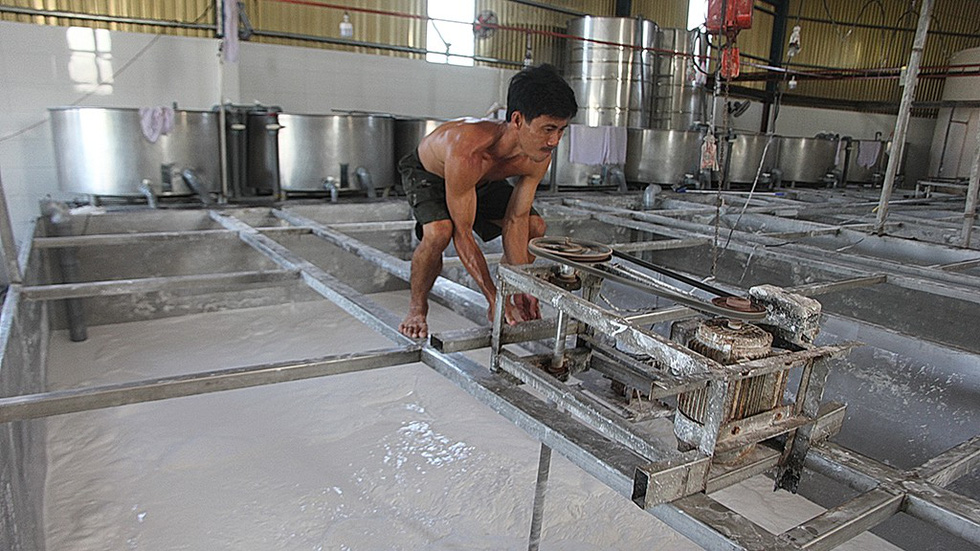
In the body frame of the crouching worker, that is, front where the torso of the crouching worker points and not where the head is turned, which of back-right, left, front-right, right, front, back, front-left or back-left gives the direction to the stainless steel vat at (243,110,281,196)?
back

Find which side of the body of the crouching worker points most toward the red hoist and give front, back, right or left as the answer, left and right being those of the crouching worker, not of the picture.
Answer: left

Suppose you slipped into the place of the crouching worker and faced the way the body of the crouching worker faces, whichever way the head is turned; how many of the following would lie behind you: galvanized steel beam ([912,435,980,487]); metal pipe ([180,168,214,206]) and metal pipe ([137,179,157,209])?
2

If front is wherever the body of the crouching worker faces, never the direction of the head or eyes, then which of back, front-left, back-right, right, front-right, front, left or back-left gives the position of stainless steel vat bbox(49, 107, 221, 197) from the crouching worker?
back

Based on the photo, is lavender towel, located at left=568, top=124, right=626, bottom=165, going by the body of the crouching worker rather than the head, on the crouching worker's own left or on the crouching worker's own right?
on the crouching worker's own left

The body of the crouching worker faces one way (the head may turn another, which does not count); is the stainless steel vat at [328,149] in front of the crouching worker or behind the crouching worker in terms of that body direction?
behind

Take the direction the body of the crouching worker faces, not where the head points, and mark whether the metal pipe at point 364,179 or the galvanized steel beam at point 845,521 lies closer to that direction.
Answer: the galvanized steel beam

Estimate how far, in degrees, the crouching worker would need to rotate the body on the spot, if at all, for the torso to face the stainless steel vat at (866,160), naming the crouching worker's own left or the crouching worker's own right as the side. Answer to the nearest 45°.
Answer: approximately 90° to the crouching worker's own left

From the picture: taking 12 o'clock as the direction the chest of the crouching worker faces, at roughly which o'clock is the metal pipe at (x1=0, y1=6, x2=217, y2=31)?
The metal pipe is roughly at 6 o'clock from the crouching worker.

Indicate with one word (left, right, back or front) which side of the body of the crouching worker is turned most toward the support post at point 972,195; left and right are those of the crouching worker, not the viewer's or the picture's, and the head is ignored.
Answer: left

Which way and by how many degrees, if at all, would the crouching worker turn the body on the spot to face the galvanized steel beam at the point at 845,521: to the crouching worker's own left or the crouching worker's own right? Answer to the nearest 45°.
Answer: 0° — they already face it

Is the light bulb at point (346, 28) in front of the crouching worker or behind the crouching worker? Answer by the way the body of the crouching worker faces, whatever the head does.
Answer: behind

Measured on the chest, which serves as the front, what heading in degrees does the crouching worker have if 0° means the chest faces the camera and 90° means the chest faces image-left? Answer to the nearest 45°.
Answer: approximately 315°
